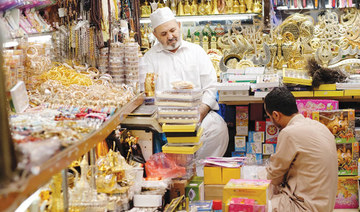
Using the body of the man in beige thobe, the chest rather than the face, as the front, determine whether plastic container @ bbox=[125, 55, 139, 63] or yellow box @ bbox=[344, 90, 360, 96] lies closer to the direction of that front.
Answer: the plastic container

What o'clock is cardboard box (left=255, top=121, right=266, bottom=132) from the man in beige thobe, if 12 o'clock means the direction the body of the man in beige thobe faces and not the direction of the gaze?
The cardboard box is roughly at 1 o'clock from the man in beige thobe.

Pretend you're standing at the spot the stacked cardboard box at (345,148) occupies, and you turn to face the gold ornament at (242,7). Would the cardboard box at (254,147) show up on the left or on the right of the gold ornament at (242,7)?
left

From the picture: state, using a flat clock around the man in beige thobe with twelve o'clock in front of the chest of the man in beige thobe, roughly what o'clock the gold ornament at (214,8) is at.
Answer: The gold ornament is roughly at 1 o'clock from the man in beige thobe.

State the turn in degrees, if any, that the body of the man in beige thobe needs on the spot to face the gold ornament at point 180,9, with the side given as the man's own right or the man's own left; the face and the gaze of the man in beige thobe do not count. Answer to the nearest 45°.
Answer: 0° — they already face it

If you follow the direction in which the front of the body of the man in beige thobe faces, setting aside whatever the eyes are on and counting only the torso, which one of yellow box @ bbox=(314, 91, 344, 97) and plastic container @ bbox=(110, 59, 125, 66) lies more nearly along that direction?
the plastic container

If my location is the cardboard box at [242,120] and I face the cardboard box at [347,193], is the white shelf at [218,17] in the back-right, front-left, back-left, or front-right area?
back-left

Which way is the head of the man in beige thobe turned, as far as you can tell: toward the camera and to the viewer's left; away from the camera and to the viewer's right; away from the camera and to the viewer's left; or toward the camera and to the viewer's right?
away from the camera and to the viewer's left

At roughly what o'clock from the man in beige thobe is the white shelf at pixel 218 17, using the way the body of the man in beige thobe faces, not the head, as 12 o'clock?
The white shelf is roughly at 1 o'clock from the man in beige thobe.

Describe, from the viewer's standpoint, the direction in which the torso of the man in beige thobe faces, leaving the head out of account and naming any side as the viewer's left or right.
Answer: facing away from the viewer and to the left of the viewer

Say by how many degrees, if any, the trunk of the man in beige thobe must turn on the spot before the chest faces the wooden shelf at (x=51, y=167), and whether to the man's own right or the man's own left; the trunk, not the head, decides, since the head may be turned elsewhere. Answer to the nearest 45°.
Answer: approximately 90° to the man's own left

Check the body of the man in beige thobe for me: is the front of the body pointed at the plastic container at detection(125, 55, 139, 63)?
yes

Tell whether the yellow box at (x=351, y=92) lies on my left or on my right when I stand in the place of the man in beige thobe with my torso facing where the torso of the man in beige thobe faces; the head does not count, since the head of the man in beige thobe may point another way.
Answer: on my right
